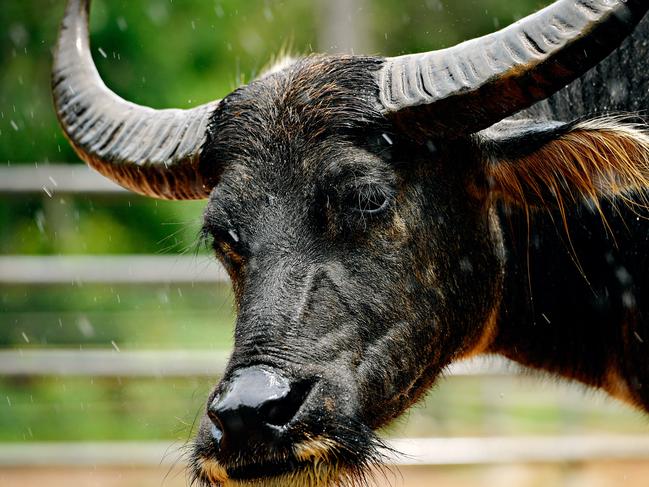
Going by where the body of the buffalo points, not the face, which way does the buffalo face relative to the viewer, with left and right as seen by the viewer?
facing the viewer and to the left of the viewer
